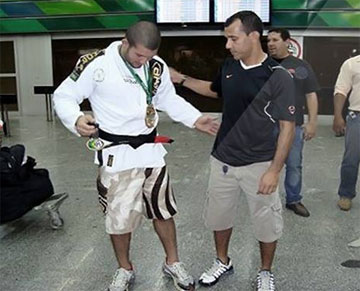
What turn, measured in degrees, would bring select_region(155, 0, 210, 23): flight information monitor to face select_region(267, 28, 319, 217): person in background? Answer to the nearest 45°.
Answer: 0° — it already faces them

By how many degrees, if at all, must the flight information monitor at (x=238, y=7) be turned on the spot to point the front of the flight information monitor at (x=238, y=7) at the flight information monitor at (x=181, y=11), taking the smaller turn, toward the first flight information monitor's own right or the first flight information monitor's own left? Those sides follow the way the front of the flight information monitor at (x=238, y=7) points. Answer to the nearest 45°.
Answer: approximately 90° to the first flight information monitor's own right

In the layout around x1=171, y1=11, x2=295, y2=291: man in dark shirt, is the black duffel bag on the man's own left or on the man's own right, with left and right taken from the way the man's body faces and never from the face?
on the man's own right

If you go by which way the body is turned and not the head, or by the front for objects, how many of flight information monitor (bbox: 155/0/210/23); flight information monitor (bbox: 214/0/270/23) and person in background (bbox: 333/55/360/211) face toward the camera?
3

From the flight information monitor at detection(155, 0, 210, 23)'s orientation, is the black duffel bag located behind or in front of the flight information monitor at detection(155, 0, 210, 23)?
in front

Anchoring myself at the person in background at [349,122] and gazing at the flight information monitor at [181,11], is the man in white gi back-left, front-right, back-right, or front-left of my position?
back-left

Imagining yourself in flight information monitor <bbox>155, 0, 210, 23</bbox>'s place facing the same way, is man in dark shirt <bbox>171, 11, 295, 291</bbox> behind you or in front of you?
in front

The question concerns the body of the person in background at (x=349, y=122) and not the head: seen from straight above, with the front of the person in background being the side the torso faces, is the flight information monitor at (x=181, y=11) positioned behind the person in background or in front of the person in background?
behind

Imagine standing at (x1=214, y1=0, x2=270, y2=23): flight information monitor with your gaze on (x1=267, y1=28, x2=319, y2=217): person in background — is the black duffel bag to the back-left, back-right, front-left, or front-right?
front-right

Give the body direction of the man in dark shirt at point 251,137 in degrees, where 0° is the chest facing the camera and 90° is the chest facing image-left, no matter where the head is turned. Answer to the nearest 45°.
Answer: approximately 45°

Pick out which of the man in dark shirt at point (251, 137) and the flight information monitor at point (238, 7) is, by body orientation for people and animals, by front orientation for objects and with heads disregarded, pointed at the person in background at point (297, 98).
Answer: the flight information monitor

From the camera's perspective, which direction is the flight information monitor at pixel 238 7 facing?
toward the camera

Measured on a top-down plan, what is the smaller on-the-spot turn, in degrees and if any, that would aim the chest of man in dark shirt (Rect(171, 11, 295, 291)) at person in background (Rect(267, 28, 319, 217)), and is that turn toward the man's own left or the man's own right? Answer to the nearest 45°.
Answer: approximately 135° to the man's own right

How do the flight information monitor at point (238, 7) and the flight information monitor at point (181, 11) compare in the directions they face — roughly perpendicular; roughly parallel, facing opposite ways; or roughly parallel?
roughly parallel

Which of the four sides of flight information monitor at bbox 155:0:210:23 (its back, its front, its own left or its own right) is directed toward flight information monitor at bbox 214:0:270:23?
left

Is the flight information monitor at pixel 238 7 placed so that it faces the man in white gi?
yes

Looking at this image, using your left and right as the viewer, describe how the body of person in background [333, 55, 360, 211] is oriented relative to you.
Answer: facing the viewer
